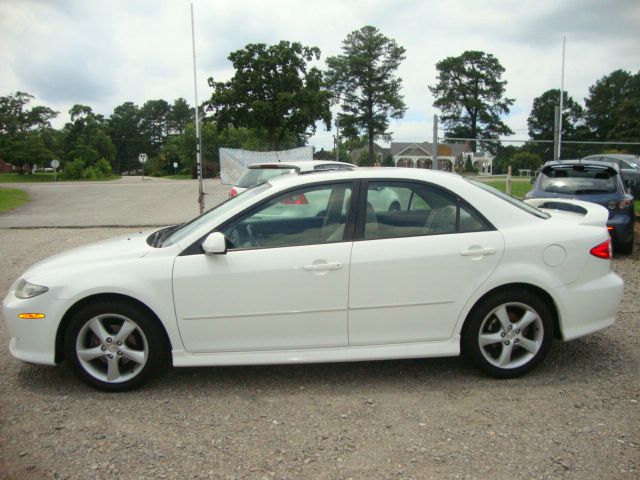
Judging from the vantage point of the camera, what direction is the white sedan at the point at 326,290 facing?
facing to the left of the viewer

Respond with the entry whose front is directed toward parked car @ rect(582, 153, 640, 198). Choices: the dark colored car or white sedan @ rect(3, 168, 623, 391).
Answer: the dark colored car

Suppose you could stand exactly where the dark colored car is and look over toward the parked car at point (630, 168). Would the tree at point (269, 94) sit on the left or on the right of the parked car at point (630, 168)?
left

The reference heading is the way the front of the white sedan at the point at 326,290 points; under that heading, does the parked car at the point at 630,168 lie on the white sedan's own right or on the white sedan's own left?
on the white sedan's own right

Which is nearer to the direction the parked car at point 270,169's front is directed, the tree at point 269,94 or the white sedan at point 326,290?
the tree

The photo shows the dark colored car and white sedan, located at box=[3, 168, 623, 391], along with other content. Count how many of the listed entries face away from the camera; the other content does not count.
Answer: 1

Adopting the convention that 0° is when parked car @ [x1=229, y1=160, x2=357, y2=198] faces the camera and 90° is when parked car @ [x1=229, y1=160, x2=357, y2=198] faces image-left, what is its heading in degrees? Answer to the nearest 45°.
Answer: approximately 225°

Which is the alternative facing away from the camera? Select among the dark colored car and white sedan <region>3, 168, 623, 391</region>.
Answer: the dark colored car

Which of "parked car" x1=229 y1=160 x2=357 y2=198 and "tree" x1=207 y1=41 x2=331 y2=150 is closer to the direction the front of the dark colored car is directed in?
the tree

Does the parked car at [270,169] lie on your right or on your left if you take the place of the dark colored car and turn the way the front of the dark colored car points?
on your left

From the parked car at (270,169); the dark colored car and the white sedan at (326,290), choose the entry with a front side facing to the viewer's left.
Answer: the white sedan

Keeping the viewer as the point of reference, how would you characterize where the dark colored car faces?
facing away from the viewer
